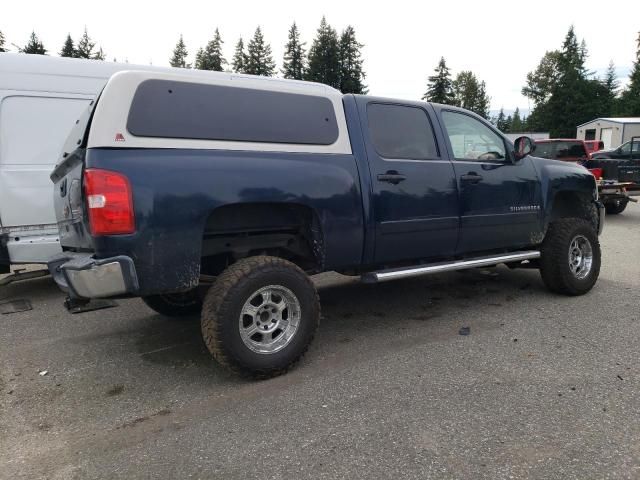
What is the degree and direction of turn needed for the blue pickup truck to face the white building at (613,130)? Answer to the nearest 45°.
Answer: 0° — it already faces it

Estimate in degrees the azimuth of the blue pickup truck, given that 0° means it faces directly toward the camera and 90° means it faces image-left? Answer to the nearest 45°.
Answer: approximately 225°

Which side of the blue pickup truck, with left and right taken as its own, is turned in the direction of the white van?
left

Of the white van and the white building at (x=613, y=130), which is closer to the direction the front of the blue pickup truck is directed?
the white building

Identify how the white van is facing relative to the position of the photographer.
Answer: facing away from the viewer and to the right of the viewer

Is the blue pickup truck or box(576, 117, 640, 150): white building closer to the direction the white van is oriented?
the white building

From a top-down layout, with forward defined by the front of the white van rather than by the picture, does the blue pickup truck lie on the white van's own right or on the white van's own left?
on the white van's own right
